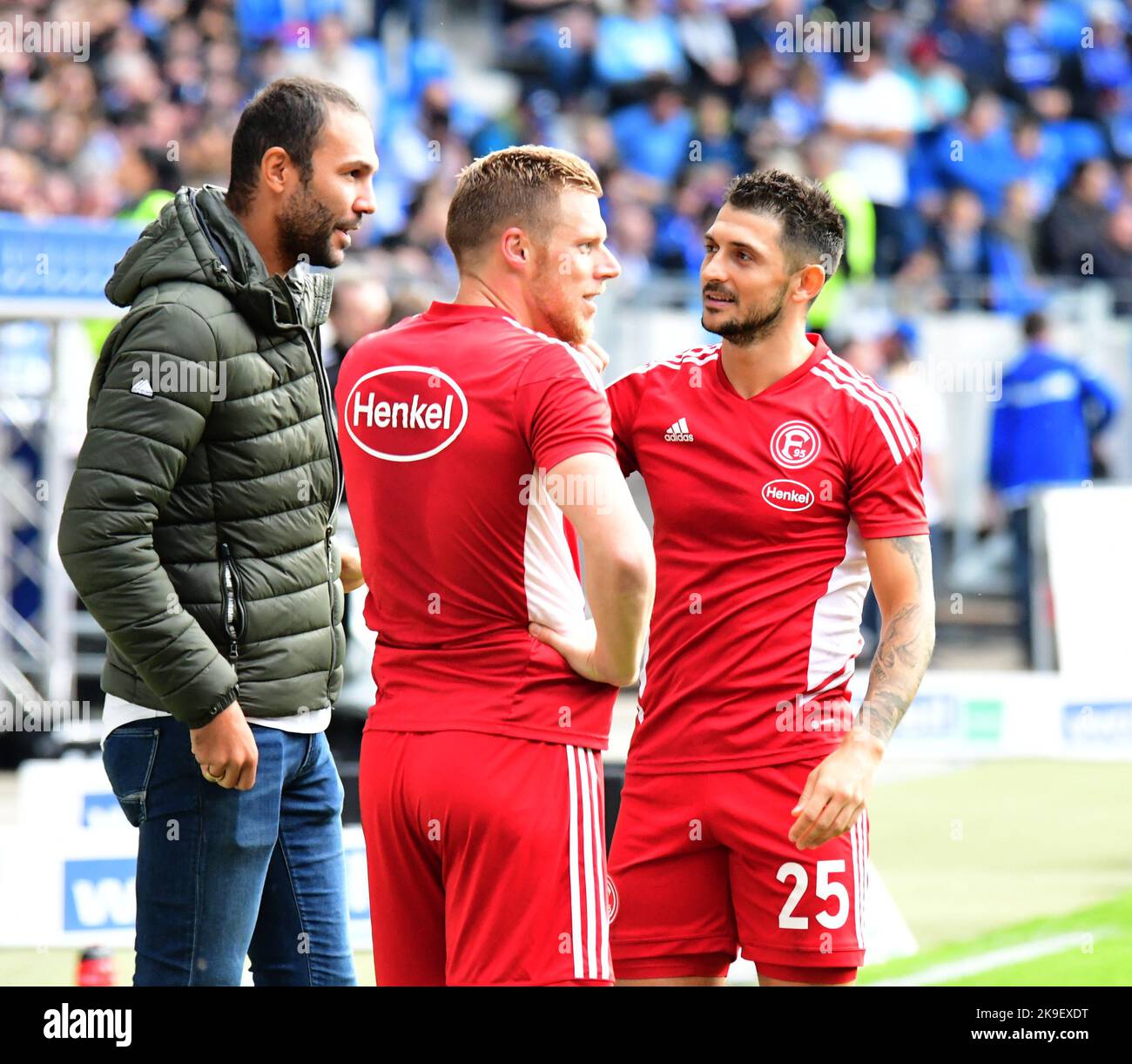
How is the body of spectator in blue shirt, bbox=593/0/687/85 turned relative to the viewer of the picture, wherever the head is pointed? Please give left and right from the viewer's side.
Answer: facing the viewer

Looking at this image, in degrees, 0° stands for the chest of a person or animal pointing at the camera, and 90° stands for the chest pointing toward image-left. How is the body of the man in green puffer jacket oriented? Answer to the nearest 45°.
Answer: approximately 270°

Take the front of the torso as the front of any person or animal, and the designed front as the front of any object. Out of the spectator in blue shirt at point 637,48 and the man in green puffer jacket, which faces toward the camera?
the spectator in blue shirt

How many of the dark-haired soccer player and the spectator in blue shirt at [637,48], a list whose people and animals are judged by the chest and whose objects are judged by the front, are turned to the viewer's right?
0

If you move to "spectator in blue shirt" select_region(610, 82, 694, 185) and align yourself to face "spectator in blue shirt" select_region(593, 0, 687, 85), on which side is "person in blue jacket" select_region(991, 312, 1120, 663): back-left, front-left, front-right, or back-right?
back-right

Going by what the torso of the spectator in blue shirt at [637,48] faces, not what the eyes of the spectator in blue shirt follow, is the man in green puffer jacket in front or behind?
in front

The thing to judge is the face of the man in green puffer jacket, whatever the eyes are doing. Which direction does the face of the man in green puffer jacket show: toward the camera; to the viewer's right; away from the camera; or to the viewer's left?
to the viewer's right

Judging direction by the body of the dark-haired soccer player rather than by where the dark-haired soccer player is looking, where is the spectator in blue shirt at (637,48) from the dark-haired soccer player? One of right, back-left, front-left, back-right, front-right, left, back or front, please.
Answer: back-right

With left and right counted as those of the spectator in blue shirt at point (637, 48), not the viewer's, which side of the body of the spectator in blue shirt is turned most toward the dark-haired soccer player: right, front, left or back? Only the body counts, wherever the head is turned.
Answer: front

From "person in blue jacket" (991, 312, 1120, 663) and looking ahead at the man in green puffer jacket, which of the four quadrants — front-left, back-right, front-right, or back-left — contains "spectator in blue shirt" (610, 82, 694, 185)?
back-right

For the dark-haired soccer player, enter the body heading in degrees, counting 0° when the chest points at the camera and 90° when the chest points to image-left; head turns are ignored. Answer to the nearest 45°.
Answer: approximately 45°

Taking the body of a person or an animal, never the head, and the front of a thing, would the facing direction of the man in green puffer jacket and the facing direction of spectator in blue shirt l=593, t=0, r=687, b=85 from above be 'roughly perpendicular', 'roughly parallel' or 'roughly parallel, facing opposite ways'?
roughly perpendicular

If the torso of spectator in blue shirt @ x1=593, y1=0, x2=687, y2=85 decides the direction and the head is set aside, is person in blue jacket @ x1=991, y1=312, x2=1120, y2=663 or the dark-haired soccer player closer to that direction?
the dark-haired soccer player

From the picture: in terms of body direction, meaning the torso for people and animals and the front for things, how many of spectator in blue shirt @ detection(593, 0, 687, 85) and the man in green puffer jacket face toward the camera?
1

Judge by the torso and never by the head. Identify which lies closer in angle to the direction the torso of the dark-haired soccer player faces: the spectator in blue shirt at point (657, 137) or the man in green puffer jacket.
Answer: the man in green puffer jacket
